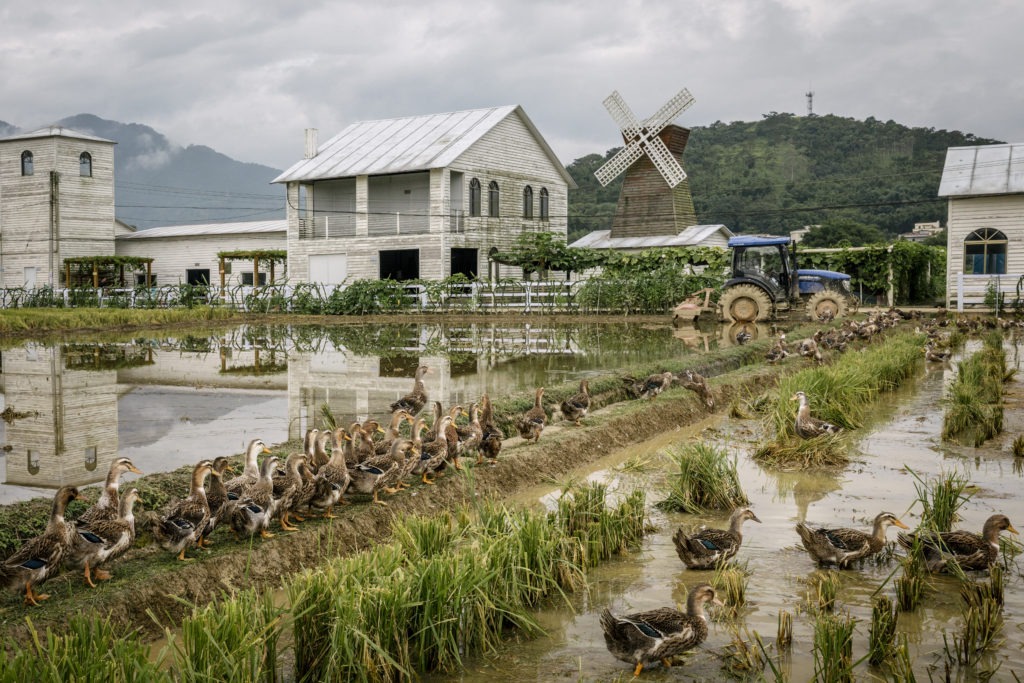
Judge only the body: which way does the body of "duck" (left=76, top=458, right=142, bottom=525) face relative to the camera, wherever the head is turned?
to the viewer's right

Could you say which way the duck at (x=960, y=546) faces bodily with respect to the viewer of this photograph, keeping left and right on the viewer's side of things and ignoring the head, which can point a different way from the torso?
facing to the right of the viewer

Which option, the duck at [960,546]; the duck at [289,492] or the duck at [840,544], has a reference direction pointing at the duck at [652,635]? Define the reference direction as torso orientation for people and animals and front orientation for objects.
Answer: the duck at [289,492]

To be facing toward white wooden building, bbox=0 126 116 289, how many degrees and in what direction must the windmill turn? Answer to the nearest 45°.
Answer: approximately 45° to its right

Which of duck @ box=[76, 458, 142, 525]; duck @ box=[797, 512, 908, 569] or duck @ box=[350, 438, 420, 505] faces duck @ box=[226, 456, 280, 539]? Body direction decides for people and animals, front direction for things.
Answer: duck @ box=[76, 458, 142, 525]

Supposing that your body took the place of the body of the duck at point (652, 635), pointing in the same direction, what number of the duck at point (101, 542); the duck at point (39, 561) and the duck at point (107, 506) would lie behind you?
3

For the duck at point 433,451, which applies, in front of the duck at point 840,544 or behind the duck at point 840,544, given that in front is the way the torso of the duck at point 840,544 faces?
behind

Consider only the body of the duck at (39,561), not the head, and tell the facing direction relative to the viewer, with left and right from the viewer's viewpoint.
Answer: facing to the right of the viewer

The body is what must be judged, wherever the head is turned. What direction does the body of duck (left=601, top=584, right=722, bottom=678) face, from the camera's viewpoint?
to the viewer's right
